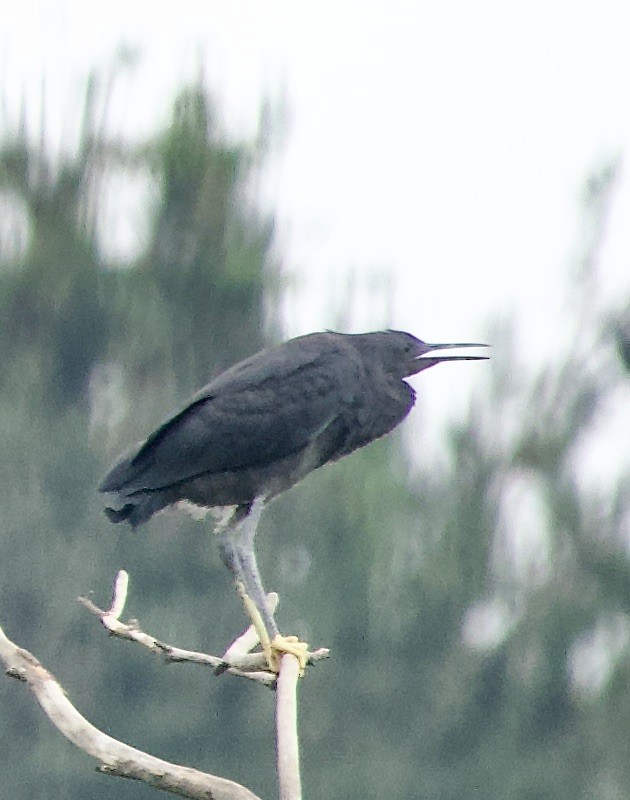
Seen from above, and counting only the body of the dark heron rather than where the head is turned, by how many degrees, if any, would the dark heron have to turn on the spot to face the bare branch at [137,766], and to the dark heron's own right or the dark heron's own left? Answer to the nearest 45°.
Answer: approximately 180°

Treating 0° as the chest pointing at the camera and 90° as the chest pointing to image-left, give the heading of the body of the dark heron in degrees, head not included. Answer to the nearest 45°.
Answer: approximately 270°
